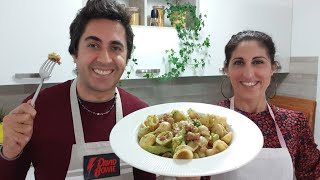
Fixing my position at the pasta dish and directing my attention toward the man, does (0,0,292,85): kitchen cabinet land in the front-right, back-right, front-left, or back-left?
front-right

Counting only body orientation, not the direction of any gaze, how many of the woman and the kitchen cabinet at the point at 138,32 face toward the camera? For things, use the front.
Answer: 2

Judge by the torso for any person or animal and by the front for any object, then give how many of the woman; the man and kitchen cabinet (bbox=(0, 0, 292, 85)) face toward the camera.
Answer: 3

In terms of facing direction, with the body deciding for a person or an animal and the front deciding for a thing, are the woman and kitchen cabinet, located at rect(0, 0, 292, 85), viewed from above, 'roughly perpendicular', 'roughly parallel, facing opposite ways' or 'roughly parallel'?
roughly parallel

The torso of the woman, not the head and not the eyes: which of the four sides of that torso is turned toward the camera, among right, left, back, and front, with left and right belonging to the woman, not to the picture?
front

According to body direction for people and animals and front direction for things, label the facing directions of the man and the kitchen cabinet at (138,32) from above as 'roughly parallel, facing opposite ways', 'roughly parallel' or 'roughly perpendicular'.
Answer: roughly parallel

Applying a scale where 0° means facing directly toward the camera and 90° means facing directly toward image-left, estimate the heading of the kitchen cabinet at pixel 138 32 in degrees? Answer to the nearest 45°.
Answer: approximately 0°

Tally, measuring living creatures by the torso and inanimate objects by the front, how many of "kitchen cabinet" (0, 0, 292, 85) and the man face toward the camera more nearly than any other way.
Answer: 2

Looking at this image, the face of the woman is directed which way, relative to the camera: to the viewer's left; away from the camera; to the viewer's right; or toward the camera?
toward the camera

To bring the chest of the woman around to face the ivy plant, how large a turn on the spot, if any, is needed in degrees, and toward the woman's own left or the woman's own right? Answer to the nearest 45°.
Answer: approximately 135° to the woman's own right

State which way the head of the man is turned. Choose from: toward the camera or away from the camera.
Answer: toward the camera

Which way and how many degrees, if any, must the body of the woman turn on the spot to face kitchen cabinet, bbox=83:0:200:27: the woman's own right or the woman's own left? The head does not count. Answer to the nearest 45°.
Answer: approximately 135° to the woman's own right

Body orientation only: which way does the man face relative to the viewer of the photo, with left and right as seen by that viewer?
facing the viewer
